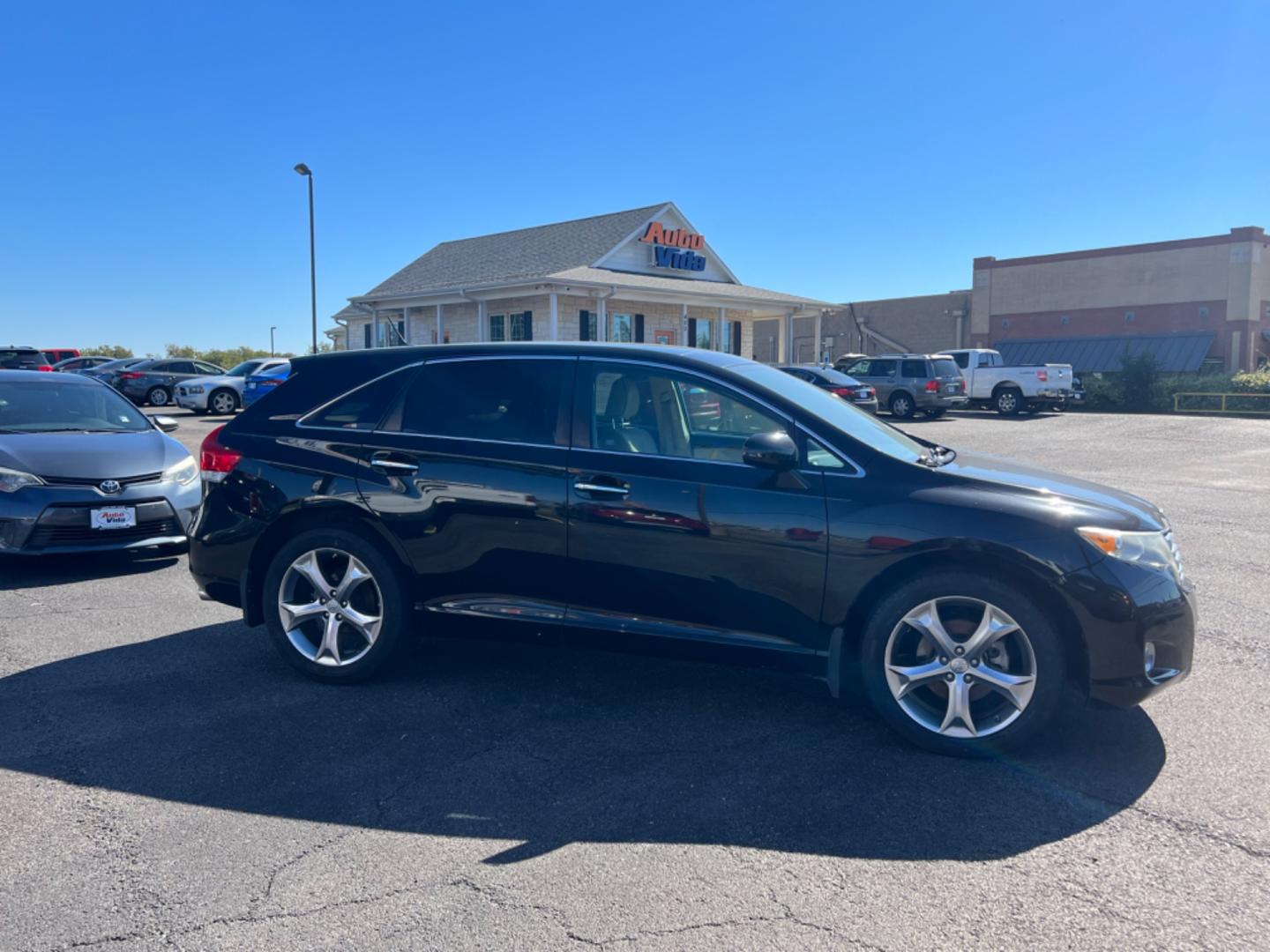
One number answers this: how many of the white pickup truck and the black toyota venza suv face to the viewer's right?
1

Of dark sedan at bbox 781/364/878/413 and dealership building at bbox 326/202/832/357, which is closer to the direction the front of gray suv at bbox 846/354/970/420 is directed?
the dealership building

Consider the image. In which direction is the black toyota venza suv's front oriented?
to the viewer's right

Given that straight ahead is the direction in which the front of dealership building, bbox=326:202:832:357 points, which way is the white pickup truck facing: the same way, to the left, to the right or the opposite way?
the opposite way

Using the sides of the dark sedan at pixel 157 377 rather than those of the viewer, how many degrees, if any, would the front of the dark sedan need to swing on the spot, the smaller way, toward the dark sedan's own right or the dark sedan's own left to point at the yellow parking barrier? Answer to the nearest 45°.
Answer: approximately 90° to the dark sedan's own right

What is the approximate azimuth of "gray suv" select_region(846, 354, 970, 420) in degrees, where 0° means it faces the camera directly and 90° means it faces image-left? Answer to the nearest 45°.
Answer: approximately 135°

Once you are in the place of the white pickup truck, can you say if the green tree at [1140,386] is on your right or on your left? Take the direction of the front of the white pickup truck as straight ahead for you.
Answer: on your right

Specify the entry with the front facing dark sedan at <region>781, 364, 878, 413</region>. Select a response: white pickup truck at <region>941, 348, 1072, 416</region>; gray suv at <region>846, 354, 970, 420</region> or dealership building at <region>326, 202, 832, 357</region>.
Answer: the dealership building

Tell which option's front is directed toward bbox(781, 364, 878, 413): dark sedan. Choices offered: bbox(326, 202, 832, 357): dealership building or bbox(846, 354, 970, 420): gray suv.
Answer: the dealership building

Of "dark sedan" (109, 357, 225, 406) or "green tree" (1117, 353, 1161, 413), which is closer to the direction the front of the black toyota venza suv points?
the green tree

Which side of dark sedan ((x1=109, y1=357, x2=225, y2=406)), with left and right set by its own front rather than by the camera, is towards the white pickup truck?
right

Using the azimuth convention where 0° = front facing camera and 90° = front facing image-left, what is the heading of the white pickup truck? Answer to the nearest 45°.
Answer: approximately 135°

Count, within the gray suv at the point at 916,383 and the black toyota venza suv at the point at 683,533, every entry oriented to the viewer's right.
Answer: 1
